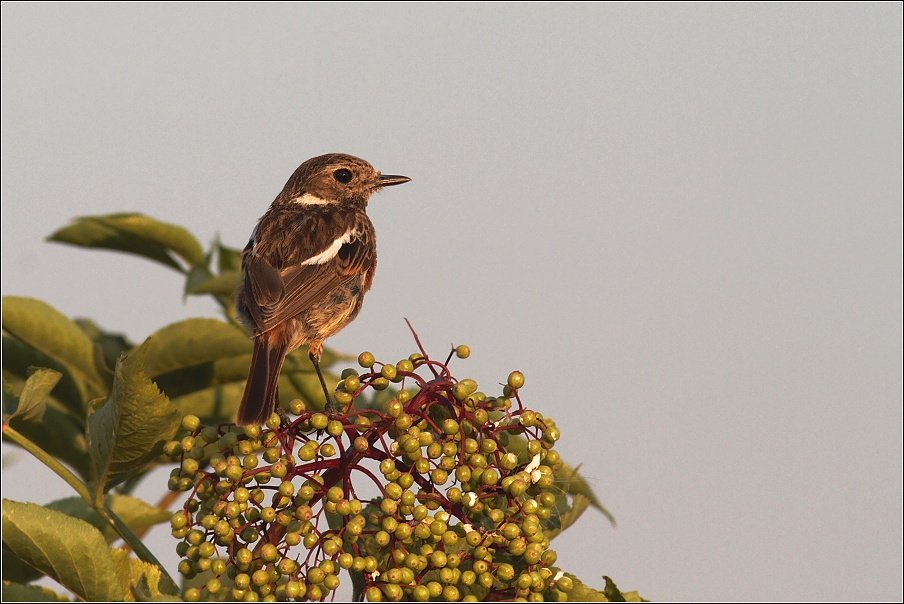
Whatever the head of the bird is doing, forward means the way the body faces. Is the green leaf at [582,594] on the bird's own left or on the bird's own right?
on the bird's own right

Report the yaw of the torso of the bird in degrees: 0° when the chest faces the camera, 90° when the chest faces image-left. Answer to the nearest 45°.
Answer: approximately 225°
